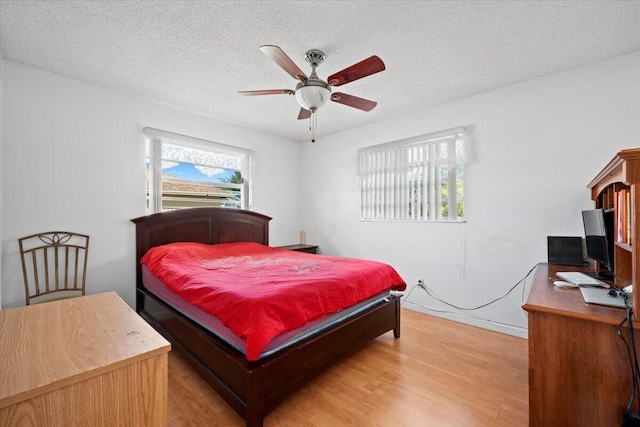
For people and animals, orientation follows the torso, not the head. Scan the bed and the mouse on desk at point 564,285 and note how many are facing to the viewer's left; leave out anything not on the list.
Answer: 0

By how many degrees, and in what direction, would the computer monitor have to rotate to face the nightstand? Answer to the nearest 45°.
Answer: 0° — it already faces it

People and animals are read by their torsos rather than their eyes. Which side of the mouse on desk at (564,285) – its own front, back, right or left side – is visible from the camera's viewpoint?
right

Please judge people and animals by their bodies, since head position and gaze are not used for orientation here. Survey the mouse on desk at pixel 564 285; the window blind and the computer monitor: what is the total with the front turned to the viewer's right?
1

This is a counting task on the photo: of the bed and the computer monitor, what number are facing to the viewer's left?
1

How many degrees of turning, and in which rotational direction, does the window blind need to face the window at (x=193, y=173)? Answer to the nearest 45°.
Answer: approximately 45° to its right

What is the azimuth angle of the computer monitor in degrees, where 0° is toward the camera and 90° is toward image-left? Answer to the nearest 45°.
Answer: approximately 90°

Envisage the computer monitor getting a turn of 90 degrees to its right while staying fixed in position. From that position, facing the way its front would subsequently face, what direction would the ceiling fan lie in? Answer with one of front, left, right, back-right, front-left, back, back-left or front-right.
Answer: back-left

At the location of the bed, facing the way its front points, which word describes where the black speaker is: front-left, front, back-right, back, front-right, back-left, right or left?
front-left

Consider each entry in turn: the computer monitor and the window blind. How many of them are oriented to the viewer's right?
0

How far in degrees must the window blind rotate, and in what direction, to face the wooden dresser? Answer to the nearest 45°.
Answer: approximately 45° to its left

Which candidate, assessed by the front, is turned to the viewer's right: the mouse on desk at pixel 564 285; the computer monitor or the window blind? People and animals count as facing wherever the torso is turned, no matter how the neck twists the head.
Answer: the mouse on desk

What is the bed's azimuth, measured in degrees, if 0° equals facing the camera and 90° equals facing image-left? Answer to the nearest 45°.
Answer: approximately 315°
